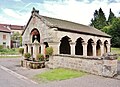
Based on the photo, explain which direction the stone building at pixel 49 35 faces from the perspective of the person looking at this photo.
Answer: facing the viewer and to the left of the viewer

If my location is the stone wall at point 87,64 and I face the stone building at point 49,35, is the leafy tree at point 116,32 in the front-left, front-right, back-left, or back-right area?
front-right

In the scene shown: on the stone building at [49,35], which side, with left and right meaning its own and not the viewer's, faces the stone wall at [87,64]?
left

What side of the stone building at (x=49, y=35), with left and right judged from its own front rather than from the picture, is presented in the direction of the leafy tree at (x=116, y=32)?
back

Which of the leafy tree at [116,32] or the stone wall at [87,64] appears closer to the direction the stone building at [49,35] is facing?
the stone wall
